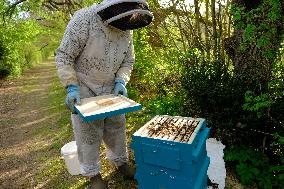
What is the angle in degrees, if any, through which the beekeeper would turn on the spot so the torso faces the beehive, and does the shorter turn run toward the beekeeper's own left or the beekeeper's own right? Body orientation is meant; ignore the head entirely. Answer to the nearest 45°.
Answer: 0° — they already face it

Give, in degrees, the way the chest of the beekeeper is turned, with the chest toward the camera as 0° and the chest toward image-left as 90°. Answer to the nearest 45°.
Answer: approximately 315°
